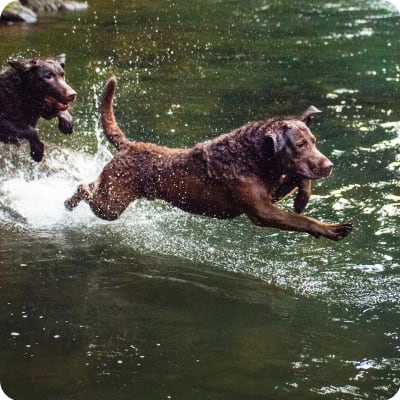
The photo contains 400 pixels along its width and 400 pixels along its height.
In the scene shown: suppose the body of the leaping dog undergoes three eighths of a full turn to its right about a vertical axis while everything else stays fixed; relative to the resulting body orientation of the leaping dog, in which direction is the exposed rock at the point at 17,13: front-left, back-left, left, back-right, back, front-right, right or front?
right

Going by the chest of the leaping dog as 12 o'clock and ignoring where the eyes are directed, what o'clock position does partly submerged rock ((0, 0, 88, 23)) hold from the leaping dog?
The partly submerged rock is roughly at 8 o'clock from the leaping dog.

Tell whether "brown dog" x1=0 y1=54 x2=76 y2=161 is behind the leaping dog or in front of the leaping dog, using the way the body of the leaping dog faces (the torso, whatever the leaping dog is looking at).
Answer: behind

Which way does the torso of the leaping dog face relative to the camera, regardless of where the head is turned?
to the viewer's right
